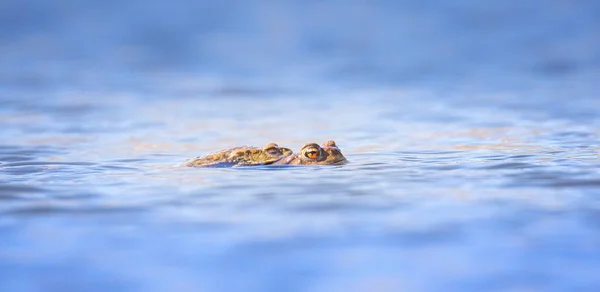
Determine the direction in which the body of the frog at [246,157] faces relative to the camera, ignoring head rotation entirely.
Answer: to the viewer's right
